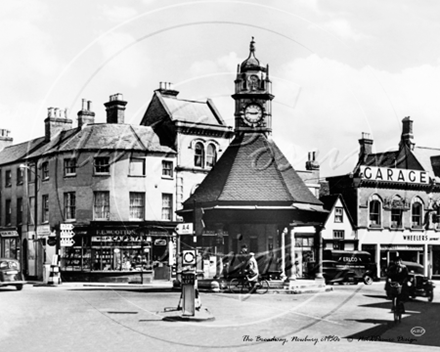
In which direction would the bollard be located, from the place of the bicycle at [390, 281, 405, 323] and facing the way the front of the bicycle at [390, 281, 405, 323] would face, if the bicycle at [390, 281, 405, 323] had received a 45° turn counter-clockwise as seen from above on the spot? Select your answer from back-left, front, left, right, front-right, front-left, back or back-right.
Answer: back

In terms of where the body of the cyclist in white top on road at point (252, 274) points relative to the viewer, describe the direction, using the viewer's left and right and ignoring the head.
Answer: facing to the left of the viewer

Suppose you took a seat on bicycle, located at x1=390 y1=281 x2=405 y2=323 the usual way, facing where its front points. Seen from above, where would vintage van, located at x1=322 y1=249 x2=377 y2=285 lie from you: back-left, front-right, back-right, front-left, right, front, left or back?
back
